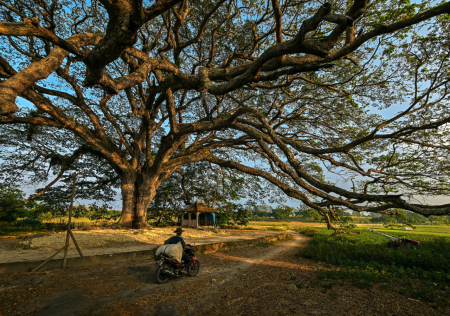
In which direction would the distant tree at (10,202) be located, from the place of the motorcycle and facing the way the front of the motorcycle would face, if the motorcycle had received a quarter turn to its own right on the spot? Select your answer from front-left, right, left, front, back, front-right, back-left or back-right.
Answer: back

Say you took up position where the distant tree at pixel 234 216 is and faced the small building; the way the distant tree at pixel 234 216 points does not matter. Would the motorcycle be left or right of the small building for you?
left

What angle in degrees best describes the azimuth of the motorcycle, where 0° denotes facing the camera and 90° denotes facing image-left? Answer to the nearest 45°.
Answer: approximately 225°

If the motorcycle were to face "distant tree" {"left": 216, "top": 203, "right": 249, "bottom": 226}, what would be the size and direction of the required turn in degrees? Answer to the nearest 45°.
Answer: approximately 45° to its left

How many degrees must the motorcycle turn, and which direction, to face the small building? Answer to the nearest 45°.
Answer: approximately 45° to its left
